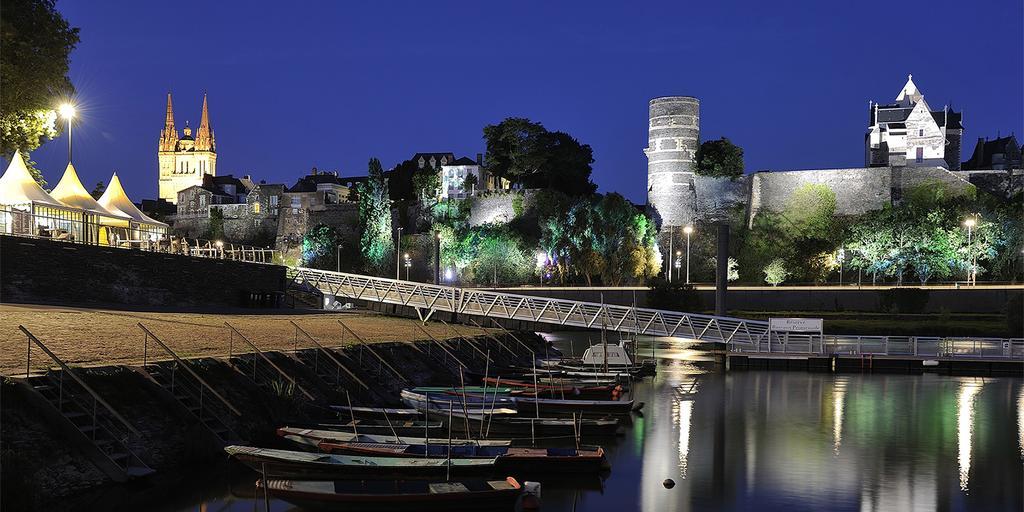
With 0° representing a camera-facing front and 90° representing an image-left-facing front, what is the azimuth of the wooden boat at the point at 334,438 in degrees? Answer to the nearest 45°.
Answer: approximately 90°

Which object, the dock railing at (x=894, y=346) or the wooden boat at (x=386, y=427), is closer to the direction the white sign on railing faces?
the wooden boat

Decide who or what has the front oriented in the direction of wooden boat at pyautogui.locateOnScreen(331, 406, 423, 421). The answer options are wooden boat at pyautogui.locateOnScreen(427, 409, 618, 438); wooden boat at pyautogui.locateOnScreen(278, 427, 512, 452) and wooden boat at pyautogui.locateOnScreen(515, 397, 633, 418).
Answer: wooden boat at pyautogui.locateOnScreen(427, 409, 618, 438)

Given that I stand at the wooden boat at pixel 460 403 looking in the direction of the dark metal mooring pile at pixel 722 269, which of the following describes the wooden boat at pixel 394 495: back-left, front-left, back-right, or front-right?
back-right

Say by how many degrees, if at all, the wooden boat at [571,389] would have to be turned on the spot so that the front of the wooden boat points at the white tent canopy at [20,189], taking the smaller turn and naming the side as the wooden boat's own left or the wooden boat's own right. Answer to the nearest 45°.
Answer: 0° — it already faces it

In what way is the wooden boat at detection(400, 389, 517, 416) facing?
to the viewer's left

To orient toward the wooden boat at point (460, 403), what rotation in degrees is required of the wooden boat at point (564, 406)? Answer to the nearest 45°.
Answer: approximately 135° to its right

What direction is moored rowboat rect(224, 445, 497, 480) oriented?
to the viewer's left

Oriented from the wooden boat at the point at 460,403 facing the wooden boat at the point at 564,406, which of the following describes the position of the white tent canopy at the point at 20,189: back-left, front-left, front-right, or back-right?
back-left

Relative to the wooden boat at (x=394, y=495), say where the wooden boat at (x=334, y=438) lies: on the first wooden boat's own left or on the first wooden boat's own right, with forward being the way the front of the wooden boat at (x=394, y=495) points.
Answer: on the first wooden boat's own right
